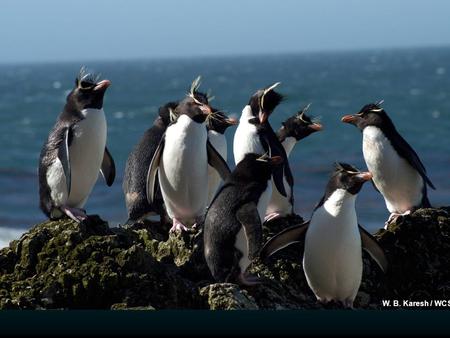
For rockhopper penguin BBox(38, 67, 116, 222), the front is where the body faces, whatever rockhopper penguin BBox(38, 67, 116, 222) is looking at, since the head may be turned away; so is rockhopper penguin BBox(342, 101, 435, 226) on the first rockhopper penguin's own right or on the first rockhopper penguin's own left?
on the first rockhopper penguin's own left

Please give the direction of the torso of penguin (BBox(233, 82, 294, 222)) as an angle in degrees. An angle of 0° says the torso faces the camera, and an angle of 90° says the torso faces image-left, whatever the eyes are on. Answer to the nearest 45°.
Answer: approximately 45°

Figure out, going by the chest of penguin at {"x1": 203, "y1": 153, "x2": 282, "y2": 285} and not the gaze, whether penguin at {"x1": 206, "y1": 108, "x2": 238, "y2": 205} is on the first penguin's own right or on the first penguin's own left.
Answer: on the first penguin's own left

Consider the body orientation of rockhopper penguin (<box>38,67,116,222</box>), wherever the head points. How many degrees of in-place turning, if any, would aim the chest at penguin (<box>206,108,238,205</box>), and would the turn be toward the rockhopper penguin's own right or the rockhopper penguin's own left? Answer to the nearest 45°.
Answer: approximately 90° to the rockhopper penguin's own left

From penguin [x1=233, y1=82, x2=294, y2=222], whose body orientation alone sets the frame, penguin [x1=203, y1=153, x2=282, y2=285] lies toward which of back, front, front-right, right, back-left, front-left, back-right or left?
front-left

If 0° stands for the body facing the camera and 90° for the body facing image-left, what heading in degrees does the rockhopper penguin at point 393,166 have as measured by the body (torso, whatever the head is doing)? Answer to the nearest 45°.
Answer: approximately 45°

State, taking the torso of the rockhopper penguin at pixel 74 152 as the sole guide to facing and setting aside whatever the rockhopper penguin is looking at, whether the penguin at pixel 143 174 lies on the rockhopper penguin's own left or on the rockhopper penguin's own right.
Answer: on the rockhopper penguin's own left
